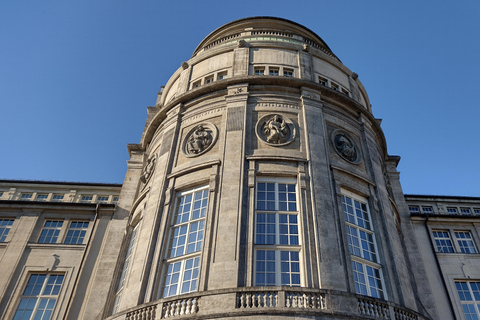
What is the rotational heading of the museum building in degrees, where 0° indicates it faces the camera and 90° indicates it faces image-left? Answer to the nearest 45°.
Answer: approximately 0°
